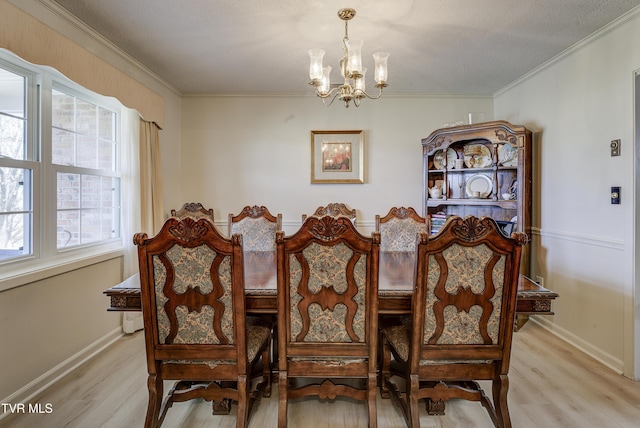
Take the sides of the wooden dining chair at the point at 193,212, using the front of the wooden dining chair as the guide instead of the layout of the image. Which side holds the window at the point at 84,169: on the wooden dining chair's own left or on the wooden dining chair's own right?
on the wooden dining chair's own right

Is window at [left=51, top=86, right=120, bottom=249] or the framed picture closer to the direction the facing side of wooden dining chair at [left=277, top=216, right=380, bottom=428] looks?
the framed picture

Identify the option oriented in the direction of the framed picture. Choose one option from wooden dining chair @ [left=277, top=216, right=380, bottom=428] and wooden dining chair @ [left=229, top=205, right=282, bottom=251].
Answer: wooden dining chair @ [left=277, top=216, right=380, bottom=428]

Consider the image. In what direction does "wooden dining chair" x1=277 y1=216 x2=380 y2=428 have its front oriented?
away from the camera

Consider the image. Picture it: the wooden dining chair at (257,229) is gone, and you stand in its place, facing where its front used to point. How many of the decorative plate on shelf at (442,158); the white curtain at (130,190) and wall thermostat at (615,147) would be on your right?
1

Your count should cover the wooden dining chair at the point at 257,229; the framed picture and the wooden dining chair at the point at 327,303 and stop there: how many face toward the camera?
2

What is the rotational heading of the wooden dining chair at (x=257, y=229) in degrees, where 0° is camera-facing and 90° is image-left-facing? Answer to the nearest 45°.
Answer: approximately 0°

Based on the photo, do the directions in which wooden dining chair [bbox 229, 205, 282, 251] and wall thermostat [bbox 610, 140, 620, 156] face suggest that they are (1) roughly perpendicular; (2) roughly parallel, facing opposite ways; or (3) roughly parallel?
roughly perpendicular
